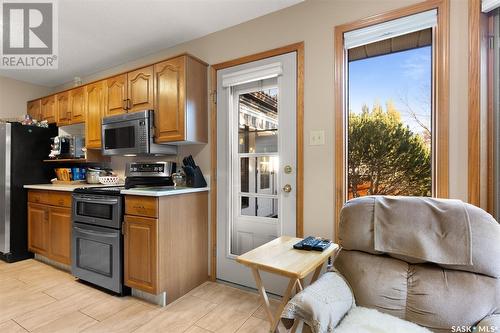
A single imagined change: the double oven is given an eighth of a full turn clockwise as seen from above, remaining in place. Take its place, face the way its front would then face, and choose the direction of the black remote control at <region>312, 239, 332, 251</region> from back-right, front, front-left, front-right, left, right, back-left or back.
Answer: back-left

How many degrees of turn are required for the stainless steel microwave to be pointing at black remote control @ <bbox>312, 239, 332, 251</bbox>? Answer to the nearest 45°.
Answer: approximately 90° to its left

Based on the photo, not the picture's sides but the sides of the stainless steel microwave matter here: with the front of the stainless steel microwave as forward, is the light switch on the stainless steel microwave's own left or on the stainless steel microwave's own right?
on the stainless steel microwave's own left

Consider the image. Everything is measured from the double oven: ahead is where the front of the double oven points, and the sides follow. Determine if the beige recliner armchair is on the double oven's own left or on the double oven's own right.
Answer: on the double oven's own left

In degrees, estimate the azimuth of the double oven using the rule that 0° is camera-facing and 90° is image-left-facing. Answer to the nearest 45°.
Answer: approximately 45°

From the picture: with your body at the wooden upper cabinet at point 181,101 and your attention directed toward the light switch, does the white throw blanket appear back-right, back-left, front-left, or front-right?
front-right

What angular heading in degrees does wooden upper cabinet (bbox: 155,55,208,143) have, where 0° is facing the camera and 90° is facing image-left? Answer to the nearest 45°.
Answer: approximately 45°

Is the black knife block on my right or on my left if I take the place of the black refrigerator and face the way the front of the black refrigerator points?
on my left

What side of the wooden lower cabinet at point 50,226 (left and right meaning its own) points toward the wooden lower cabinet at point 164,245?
left

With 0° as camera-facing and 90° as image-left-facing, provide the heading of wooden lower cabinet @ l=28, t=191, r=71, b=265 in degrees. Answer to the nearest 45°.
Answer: approximately 45°

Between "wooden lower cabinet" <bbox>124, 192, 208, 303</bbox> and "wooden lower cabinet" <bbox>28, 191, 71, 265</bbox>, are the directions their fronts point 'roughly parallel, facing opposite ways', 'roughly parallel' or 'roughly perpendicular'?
roughly parallel

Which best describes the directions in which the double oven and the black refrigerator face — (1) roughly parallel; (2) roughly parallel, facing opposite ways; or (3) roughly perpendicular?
roughly parallel

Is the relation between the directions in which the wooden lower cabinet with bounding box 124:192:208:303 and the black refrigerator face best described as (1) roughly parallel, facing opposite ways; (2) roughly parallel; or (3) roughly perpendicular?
roughly parallel

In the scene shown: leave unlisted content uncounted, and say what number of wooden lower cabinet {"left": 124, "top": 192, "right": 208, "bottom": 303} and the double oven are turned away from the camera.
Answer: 0

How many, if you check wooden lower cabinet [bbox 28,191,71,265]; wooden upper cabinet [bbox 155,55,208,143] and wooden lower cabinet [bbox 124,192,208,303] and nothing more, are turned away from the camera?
0

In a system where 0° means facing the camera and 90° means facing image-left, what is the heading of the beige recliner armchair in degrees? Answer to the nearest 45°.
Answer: approximately 45°

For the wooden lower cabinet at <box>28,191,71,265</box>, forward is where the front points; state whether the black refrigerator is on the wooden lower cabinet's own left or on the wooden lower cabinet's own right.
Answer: on the wooden lower cabinet's own right

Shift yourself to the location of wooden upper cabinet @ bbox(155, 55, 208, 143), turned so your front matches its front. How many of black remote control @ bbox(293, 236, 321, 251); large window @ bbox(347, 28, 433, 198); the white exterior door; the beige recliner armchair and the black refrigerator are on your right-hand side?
1
